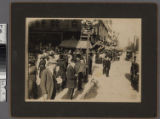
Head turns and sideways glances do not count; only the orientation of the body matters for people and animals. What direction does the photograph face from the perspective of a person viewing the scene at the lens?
facing the viewer
